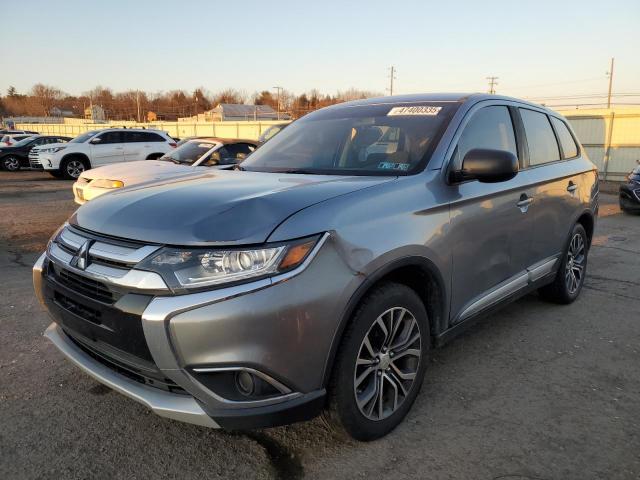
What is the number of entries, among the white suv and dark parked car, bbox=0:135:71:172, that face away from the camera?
0

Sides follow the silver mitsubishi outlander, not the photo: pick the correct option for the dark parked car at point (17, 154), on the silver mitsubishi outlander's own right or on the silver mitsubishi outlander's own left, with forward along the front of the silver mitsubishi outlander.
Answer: on the silver mitsubishi outlander's own right

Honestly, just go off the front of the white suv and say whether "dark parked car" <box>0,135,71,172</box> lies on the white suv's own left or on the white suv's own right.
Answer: on the white suv's own right

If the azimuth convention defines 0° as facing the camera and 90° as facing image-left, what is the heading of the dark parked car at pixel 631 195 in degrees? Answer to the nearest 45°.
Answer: approximately 45°

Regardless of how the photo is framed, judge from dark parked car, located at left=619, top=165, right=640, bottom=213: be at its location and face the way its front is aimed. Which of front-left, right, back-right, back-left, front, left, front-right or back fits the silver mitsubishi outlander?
front-left

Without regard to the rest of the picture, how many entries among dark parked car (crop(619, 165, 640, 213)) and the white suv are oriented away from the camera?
0

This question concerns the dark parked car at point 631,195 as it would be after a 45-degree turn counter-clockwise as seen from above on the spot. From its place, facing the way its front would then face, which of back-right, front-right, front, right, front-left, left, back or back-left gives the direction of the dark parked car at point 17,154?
right

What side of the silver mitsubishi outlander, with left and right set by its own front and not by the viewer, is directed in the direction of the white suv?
right

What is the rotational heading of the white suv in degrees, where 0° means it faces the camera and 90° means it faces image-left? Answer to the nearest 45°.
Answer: approximately 45°

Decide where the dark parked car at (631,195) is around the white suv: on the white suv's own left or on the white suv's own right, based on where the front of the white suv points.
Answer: on the white suv's own left
